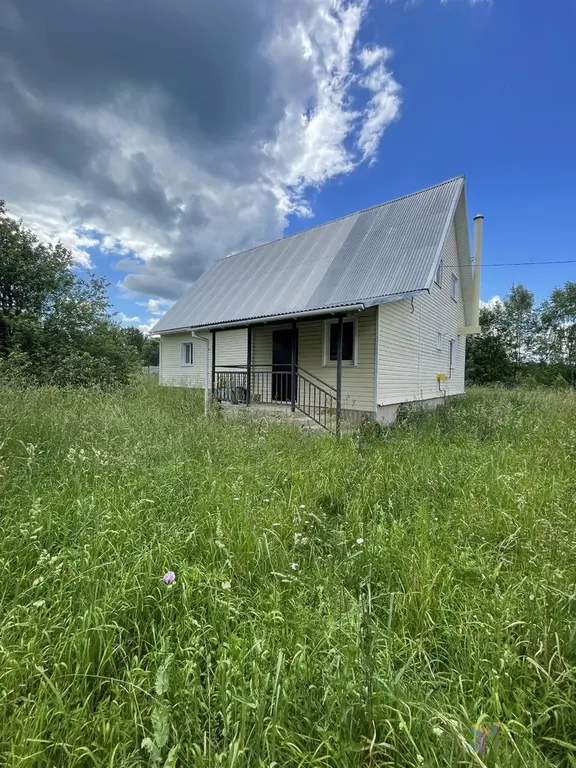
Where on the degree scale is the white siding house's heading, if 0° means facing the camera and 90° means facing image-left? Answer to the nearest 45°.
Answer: approximately 45°

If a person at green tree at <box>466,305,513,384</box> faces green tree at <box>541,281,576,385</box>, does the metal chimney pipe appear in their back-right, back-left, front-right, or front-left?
back-right

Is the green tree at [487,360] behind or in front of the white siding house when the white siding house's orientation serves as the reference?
behind

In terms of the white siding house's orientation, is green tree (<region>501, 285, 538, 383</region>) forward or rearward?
rearward

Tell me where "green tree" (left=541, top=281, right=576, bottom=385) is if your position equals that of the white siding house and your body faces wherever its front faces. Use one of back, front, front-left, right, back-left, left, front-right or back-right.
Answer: back
